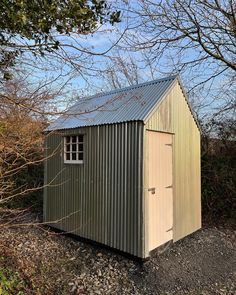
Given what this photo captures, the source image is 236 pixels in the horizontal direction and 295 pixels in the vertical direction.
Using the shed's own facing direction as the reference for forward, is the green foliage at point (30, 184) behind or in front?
behind

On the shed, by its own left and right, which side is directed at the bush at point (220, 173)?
left

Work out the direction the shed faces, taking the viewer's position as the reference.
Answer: facing the viewer and to the right of the viewer

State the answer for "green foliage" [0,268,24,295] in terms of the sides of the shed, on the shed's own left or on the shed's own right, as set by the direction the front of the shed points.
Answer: on the shed's own right

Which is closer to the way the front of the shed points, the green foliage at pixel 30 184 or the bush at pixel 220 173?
the bush
